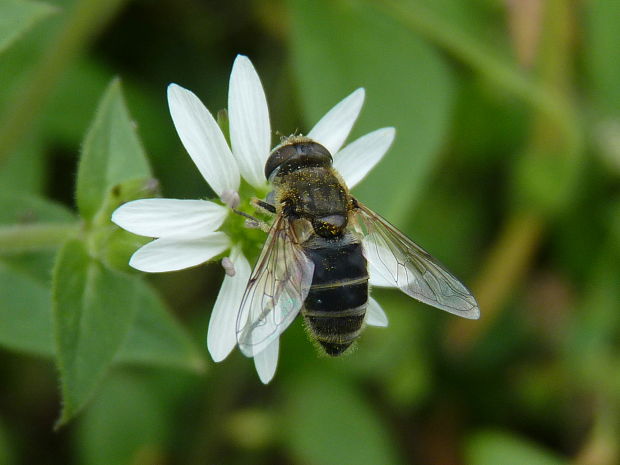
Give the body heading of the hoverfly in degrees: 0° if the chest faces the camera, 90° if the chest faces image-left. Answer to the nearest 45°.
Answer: approximately 180°

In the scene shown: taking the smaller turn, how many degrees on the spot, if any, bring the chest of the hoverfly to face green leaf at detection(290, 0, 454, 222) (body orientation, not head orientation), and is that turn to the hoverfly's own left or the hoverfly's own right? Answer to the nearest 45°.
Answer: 0° — it already faces it

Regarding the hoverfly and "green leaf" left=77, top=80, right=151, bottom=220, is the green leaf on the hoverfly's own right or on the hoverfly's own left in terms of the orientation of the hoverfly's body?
on the hoverfly's own left
